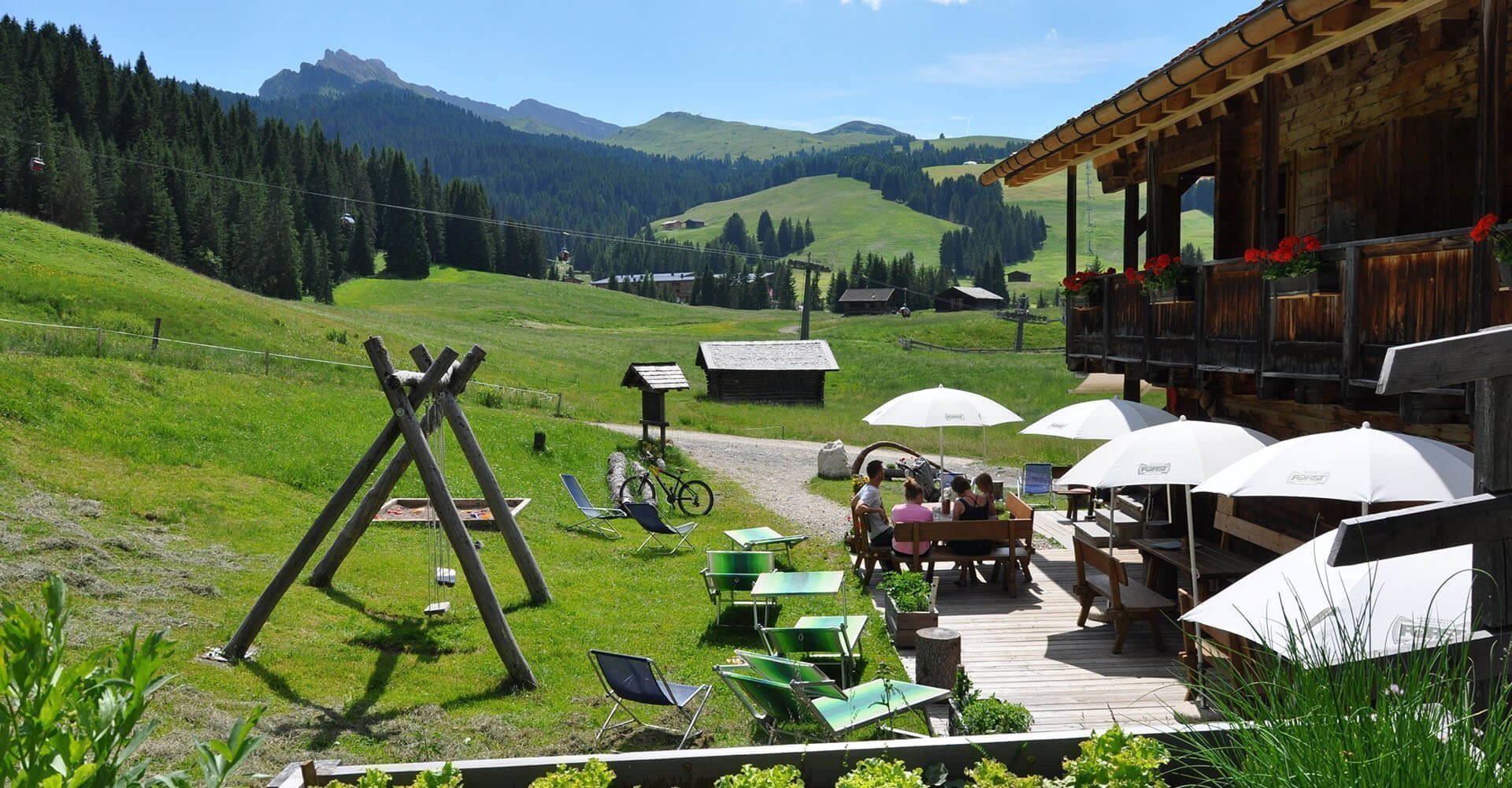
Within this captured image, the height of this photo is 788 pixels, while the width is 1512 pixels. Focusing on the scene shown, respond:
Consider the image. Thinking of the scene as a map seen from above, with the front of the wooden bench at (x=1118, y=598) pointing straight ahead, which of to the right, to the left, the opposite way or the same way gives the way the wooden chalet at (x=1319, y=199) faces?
the opposite way

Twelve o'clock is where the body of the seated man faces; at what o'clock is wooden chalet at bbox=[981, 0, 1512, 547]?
The wooden chalet is roughly at 1 o'clock from the seated man.

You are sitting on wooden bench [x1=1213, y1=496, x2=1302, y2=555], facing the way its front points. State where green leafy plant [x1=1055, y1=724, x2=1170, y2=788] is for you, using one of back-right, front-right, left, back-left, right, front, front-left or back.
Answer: front-left

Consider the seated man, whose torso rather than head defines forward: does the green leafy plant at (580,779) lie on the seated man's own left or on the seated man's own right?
on the seated man's own right

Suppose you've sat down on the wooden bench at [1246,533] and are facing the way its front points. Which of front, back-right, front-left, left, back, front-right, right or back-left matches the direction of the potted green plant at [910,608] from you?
front

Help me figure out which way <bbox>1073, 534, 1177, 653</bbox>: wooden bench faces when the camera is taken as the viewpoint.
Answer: facing away from the viewer and to the right of the viewer

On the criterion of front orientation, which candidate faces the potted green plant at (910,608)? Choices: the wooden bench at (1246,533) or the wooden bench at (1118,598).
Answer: the wooden bench at (1246,533)

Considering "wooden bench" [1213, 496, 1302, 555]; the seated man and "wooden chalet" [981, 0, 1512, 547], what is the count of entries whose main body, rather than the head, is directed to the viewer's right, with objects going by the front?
1

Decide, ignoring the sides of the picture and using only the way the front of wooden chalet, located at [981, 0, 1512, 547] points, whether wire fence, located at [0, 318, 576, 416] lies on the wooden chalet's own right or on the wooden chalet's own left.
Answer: on the wooden chalet's own right

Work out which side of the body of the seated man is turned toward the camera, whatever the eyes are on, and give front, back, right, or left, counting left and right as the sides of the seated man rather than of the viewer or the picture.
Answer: right

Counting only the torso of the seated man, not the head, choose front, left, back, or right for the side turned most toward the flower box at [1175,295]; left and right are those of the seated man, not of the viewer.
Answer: front

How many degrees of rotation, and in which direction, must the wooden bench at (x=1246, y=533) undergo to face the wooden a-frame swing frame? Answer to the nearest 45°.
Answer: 0° — it already faces it

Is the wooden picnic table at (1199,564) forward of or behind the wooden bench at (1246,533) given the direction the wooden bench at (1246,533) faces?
forward

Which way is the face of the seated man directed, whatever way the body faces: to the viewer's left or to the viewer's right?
to the viewer's right

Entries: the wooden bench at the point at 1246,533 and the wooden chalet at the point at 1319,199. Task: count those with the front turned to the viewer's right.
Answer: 0

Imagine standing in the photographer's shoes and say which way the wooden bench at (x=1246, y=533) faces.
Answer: facing the viewer and to the left of the viewer

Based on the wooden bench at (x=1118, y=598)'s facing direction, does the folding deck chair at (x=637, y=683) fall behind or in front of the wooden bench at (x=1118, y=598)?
behind
